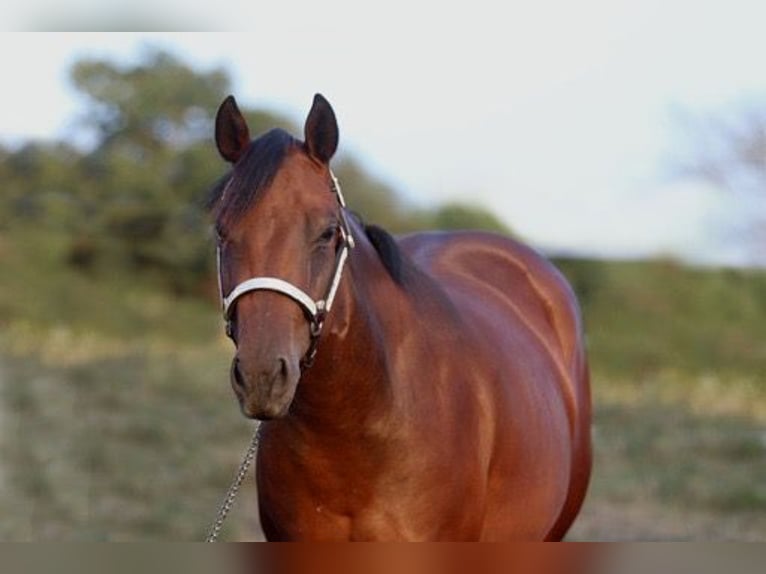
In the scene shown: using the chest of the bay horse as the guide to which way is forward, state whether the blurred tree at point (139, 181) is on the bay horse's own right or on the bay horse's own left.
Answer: on the bay horse's own right

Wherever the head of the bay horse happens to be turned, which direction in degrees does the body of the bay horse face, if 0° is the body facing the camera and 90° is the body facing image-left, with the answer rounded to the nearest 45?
approximately 45°
